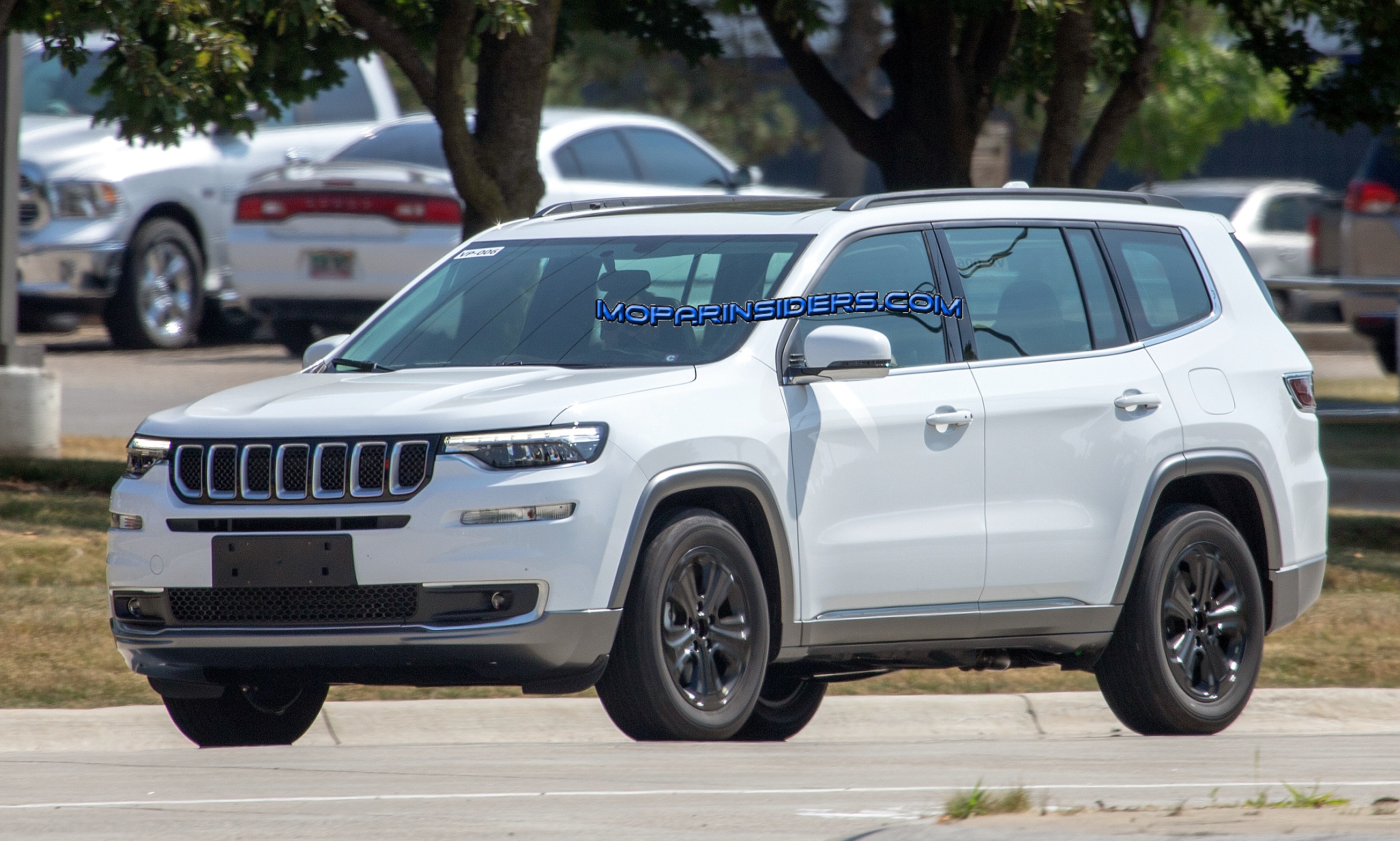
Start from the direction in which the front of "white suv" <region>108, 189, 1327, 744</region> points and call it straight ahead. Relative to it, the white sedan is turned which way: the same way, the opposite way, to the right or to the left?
the opposite way

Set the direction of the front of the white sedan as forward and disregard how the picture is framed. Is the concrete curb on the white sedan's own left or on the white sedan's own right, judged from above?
on the white sedan's own right

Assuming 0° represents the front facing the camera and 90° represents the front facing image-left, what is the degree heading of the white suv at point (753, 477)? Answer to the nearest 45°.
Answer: approximately 45°

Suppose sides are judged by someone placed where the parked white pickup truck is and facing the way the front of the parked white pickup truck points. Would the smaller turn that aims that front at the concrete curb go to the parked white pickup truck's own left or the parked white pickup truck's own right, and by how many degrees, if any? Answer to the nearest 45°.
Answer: approximately 45° to the parked white pickup truck's own left

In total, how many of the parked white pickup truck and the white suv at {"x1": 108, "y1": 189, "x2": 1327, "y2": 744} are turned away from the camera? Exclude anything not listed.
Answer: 0

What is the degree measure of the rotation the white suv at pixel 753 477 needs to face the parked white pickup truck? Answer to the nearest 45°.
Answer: approximately 90° to its right

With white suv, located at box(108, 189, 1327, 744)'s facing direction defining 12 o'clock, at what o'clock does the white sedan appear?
The white sedan is roughly at 4 o'clock from the white suv.

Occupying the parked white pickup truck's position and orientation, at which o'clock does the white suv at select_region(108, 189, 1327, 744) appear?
The white suv is roughly at 10 o'clock from the parked white pickup truck.

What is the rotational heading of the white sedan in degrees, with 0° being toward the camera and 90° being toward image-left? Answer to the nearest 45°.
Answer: approximately 225°
